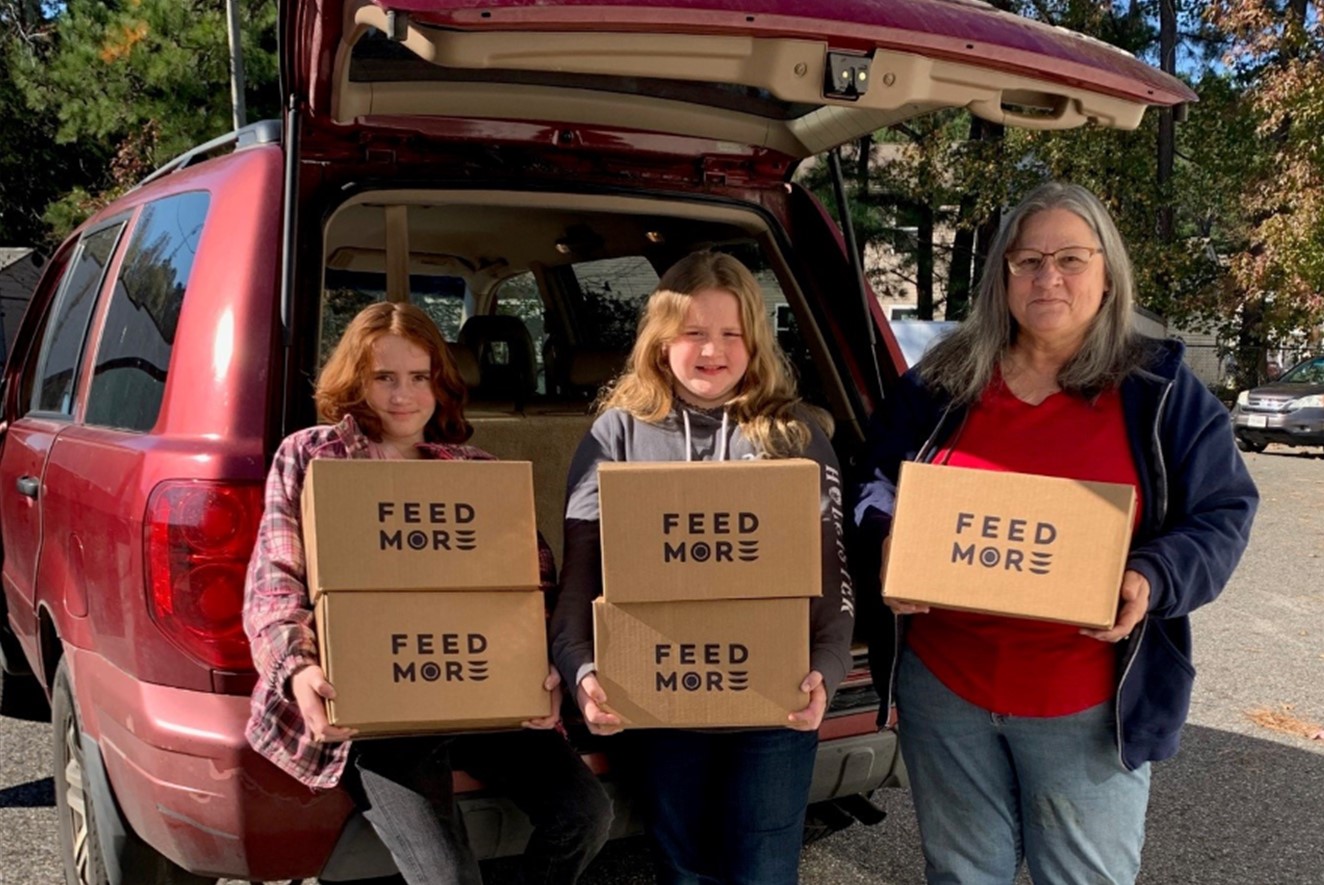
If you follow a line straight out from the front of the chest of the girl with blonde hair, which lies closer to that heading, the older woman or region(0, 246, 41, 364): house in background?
the older woman

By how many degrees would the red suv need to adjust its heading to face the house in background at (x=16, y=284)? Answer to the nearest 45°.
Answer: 0° — it already faces it

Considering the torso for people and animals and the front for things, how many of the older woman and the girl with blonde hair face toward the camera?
2

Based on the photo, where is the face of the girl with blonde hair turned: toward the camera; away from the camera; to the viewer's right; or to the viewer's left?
toward the camera

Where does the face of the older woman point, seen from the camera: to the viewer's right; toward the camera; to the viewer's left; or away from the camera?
toward the camera

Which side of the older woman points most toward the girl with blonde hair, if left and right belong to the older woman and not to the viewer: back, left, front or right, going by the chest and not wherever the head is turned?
right

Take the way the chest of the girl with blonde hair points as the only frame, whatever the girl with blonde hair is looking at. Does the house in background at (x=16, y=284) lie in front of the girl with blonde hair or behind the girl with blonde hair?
behind

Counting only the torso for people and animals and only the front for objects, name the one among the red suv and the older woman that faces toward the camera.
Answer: the older woman

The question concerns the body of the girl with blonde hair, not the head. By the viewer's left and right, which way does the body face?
facing the viewer

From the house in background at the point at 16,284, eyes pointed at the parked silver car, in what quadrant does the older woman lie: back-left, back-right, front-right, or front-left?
front-right

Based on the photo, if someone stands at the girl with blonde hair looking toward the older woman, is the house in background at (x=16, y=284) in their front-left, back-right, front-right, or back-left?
back-left

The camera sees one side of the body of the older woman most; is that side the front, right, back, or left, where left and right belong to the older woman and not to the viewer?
front

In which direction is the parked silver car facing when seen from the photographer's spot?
facing the viewer and to the left of the viewer

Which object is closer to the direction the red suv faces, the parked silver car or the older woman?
the parked silver car

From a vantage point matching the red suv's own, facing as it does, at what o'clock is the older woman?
The older woman is roughly at 5 o'clock from the red suv.

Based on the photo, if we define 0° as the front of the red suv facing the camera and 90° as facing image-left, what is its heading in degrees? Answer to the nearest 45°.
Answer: approximately 135°
